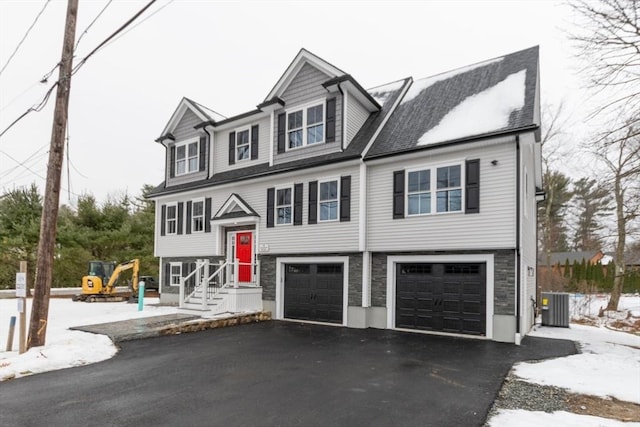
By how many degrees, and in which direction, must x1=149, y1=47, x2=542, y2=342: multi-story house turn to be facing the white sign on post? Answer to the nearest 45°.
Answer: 0° — it already faces it

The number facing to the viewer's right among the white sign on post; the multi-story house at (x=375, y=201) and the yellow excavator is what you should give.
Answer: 1

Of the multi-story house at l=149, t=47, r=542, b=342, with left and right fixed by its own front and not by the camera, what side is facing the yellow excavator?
right

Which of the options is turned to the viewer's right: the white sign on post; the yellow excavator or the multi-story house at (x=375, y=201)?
the yellow excavator

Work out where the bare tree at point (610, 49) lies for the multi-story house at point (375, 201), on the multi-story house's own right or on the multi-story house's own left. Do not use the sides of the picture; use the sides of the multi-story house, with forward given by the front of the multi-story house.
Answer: on the multi-story house's own left

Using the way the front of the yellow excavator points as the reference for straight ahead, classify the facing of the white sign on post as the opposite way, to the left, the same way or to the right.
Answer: to the right

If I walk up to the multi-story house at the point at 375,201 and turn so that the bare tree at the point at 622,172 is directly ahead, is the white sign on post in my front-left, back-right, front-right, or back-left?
back-right

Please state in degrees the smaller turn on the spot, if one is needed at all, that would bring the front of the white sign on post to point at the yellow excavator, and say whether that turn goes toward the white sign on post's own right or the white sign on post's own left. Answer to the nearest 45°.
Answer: approximately 180°

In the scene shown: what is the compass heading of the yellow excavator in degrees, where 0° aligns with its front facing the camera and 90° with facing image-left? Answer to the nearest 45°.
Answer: approximately 270°

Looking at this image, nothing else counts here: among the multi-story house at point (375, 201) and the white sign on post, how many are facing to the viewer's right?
0
